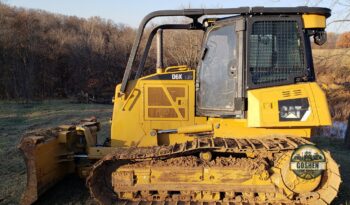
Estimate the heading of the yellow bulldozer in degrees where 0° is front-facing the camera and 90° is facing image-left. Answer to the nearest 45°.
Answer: approximately 90°
